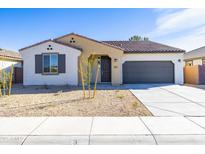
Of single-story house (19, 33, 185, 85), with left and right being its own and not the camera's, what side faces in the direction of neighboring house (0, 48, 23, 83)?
right

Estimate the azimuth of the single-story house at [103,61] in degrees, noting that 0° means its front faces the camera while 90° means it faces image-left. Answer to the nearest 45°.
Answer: approximately 0°
